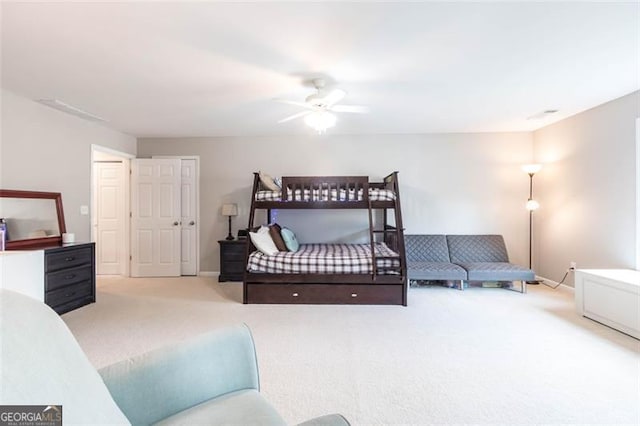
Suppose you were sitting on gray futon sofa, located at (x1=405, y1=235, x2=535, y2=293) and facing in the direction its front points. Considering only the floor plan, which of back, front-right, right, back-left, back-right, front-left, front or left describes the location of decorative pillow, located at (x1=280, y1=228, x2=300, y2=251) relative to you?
front-right

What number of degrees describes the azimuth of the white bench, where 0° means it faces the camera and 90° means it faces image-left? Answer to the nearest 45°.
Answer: approximately 45°

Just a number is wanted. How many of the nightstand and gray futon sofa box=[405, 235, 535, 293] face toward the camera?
2

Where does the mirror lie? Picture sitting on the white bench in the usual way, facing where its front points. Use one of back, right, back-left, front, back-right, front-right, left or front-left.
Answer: front

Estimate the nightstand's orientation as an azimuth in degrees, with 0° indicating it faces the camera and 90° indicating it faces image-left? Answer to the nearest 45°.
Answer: approximately 0°

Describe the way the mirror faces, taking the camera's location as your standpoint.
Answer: facing the viewer and to the right of the viewer
